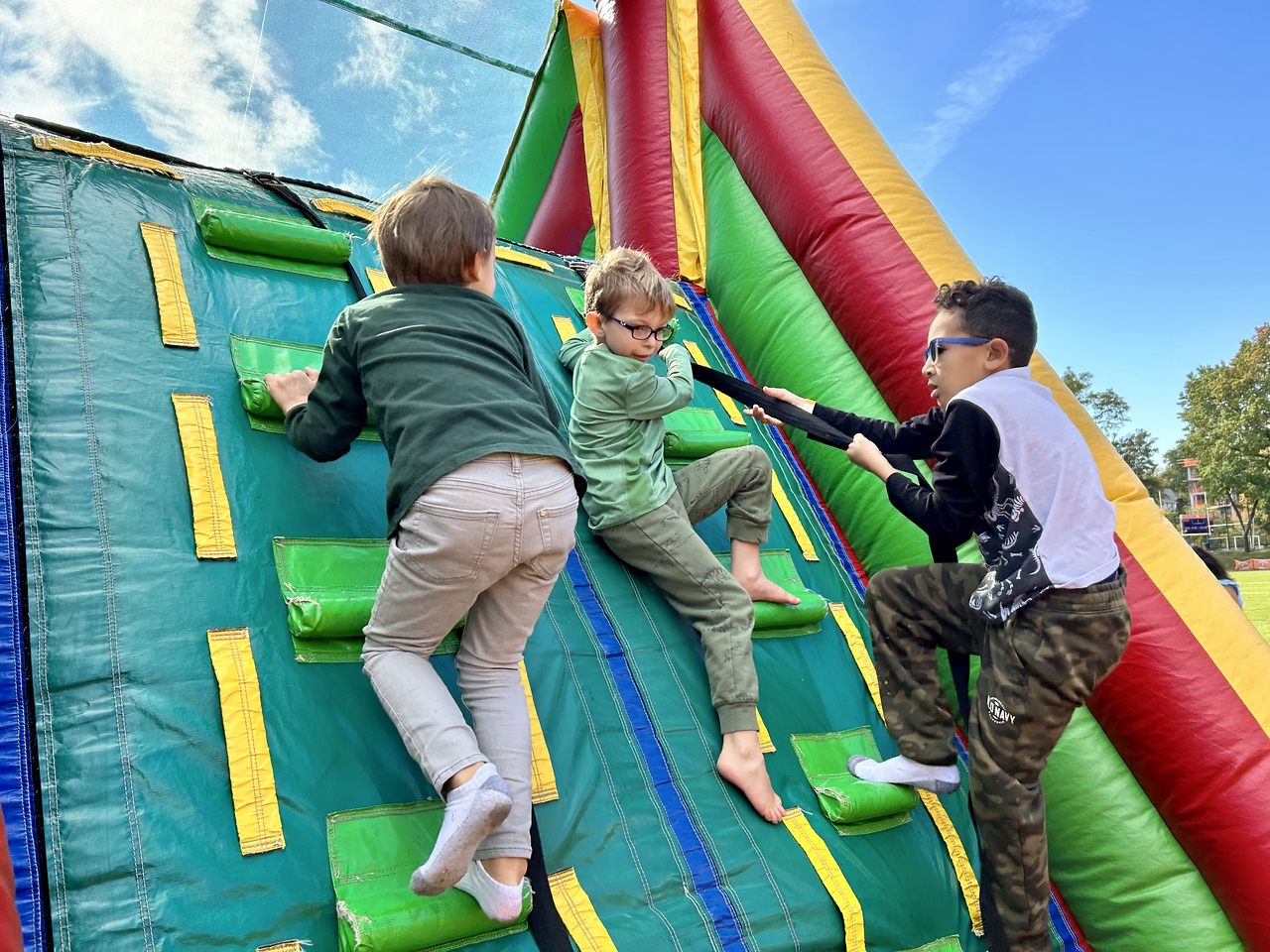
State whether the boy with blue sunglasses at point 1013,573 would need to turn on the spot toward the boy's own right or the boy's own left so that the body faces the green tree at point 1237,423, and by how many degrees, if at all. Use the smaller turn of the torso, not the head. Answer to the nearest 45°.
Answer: approximately 90° to the boy's own right

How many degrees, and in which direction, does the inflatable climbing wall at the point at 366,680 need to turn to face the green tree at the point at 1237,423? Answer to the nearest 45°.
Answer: approximately 90° to its left

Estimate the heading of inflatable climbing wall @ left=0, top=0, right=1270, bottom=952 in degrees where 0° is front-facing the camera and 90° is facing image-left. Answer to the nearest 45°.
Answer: approximately 315°

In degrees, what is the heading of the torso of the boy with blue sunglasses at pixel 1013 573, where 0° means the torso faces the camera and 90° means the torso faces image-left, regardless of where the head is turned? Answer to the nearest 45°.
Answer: approximately 90°
